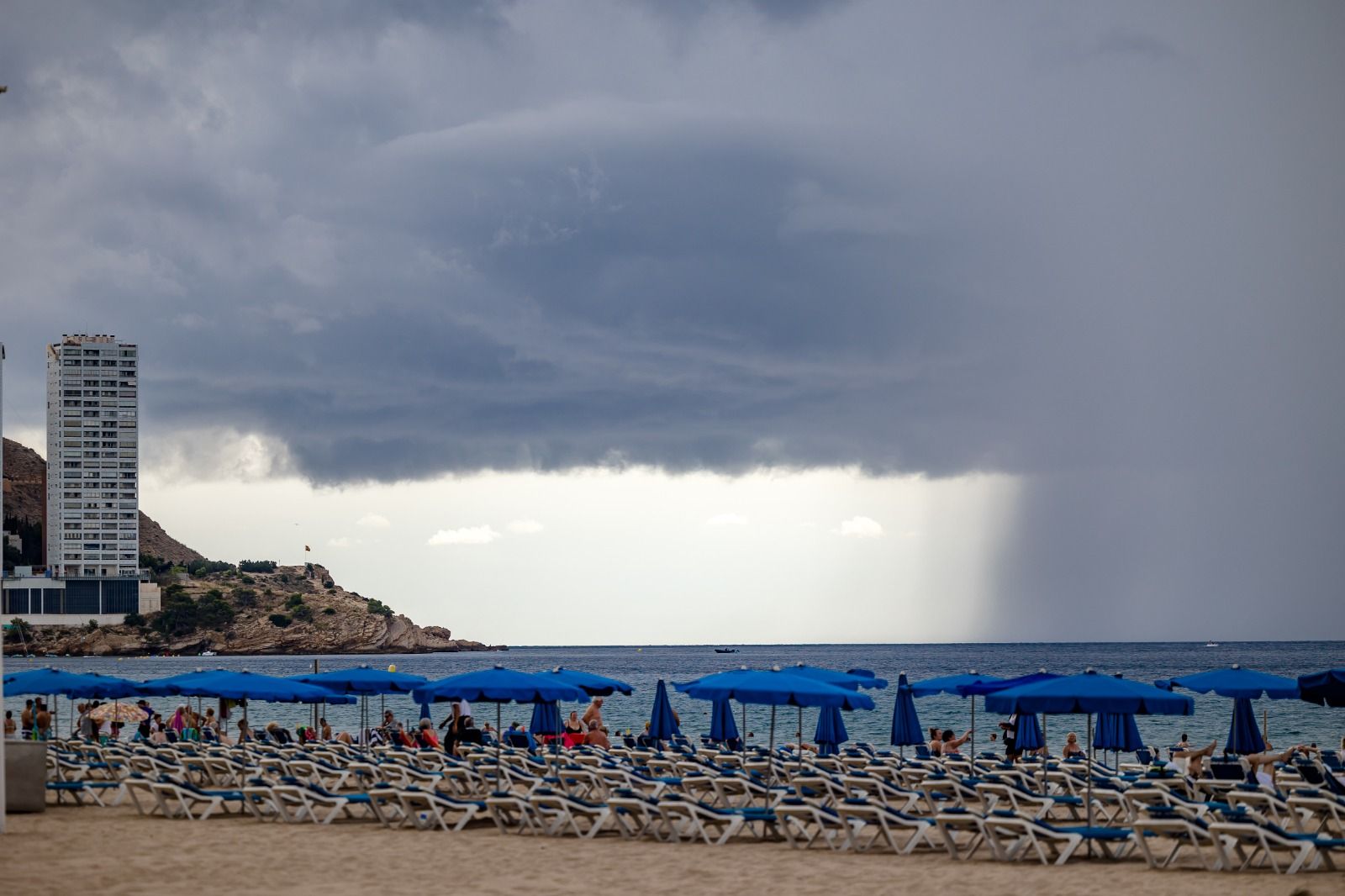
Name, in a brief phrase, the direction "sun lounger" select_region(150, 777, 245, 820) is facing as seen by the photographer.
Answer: facing away from the viewer and to the right of the viewer

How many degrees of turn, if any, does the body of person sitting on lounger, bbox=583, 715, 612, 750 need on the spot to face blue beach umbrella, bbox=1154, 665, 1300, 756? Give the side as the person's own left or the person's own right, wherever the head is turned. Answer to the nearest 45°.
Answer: approximately 135° to the person's own right

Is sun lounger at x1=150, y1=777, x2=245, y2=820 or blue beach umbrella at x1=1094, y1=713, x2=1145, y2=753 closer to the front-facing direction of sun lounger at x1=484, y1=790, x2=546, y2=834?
the blue beach umbrella

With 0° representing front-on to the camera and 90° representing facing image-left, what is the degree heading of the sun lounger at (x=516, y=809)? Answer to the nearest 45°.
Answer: approximately 225°

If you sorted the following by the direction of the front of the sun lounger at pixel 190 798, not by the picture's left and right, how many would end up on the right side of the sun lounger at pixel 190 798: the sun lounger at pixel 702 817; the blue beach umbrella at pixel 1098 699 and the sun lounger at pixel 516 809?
3
